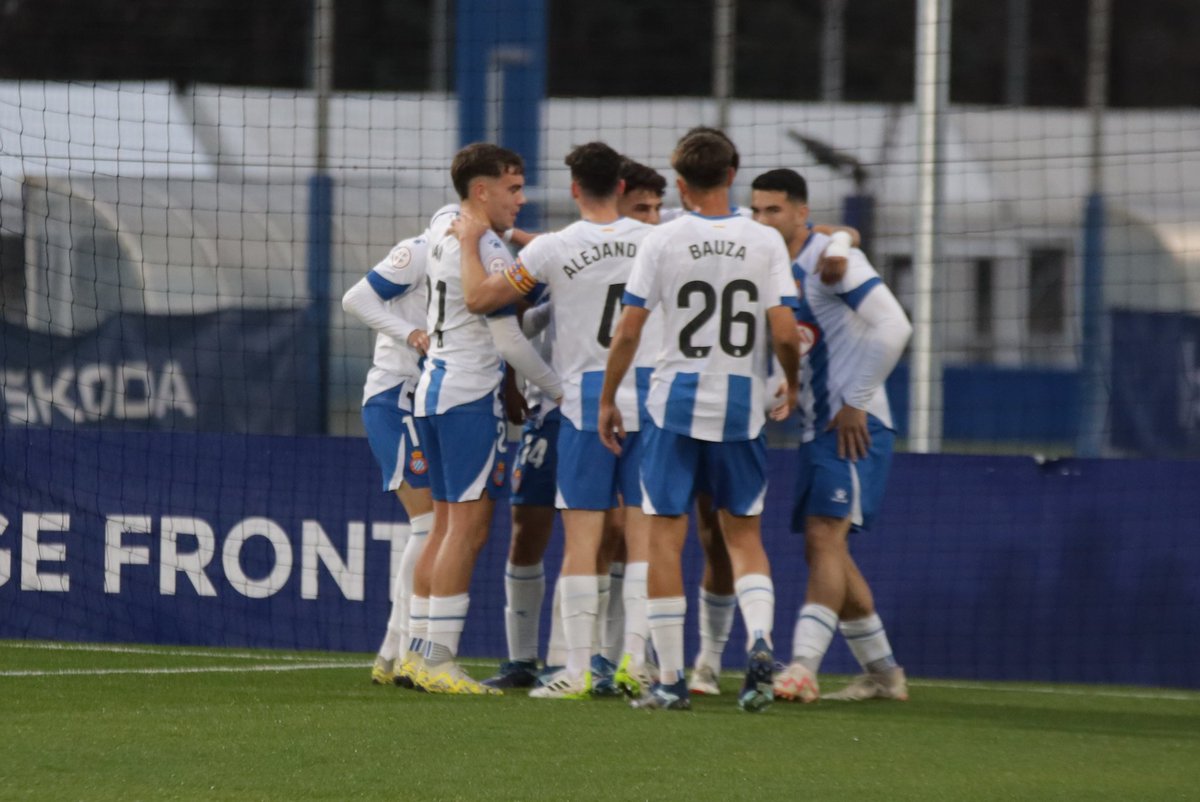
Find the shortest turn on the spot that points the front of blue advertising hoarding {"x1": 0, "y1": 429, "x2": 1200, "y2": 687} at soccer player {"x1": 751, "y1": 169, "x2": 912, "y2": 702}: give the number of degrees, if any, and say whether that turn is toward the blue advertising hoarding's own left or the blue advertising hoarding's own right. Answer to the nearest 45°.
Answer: approximately 45° to the blue advertising hoarding's own left

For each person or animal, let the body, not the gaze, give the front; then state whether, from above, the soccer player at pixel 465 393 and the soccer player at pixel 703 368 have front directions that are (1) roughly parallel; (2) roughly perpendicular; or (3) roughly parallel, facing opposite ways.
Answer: roughly perpendicular

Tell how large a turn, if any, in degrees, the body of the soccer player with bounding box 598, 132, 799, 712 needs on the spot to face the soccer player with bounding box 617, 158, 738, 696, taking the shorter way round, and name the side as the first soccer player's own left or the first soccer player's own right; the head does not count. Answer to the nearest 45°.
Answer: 0° — they already face them

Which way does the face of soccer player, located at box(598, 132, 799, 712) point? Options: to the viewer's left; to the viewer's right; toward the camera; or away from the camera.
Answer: away from the camera

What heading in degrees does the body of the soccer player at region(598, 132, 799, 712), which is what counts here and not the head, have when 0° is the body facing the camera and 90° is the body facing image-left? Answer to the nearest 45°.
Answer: approximately 180°

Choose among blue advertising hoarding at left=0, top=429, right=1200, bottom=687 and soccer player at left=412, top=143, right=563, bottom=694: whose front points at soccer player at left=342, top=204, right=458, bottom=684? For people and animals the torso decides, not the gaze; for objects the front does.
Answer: the blue advertising hoarding

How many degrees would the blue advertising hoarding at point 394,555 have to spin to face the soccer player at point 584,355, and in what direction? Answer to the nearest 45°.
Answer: approximately 45° to its left

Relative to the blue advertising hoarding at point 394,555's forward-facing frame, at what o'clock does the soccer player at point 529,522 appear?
The soccer player is roughly at 11 o'clock from the blue advertising hoarding.
